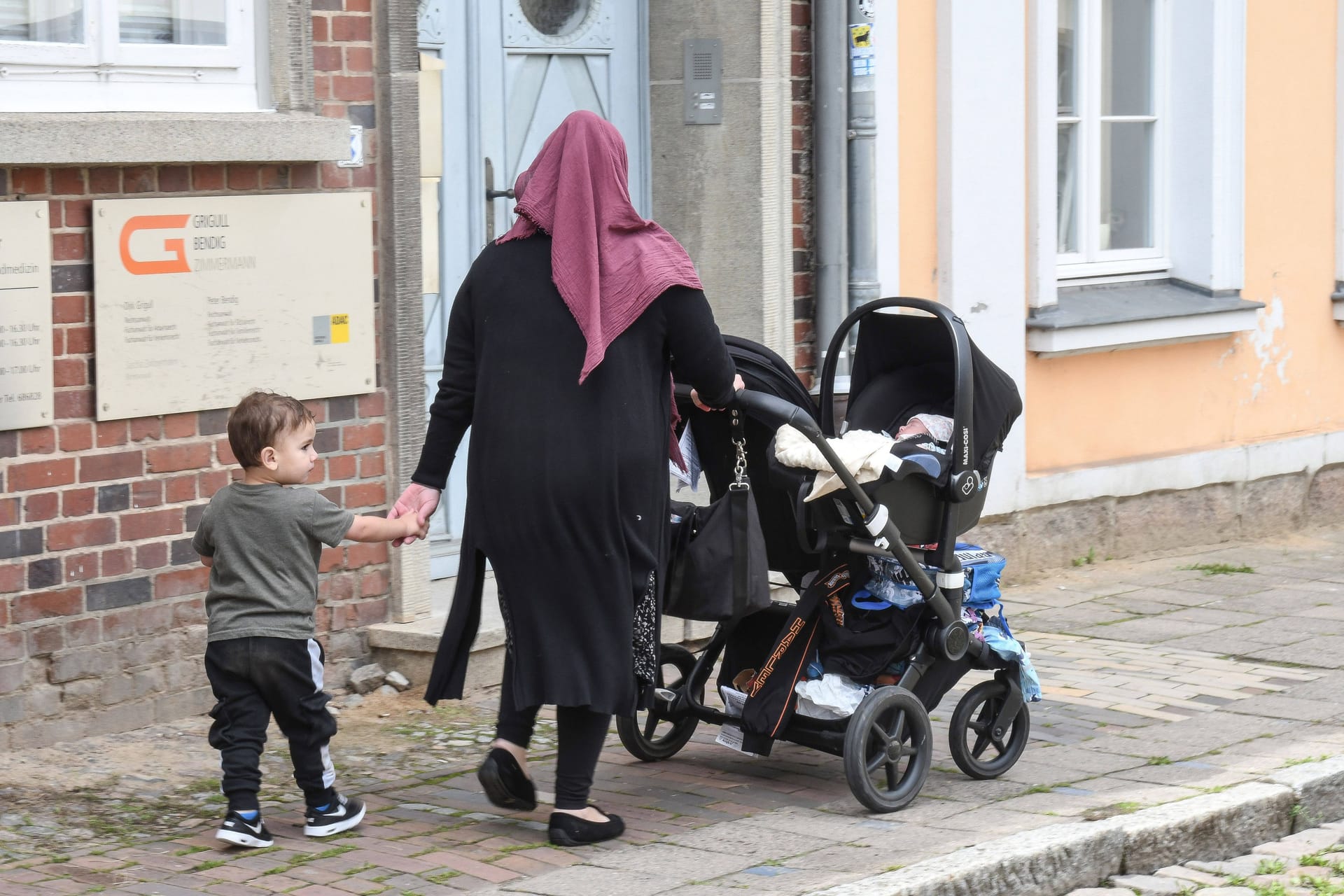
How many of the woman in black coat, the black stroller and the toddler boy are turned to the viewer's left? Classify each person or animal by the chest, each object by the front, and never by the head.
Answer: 0

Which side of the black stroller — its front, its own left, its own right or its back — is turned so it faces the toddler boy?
back

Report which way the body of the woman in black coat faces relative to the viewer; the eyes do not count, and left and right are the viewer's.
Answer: facing away from the viewer and to the right of the viewer

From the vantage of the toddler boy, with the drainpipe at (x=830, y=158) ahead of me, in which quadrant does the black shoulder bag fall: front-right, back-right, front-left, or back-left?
front-right

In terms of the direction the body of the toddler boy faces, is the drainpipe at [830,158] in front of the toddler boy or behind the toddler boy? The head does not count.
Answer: in front

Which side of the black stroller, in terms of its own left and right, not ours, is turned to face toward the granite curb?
right

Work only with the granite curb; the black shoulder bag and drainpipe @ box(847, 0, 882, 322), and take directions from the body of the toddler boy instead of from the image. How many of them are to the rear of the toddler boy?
0

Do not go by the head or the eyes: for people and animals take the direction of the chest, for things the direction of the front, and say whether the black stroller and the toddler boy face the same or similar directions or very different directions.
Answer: same or similar directions

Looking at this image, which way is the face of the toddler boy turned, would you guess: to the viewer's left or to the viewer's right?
to the viewer's right

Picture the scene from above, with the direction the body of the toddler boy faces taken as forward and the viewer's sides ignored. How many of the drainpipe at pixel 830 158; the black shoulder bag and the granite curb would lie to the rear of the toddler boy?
0

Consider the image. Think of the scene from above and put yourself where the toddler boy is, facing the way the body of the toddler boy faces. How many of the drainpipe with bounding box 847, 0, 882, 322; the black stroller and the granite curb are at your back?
0

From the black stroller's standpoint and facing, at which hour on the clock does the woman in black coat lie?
The woman in black coat is roughly at 6 o'clock from the black stroller.

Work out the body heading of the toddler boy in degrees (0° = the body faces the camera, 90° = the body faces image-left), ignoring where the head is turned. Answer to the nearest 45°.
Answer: approximately 225°

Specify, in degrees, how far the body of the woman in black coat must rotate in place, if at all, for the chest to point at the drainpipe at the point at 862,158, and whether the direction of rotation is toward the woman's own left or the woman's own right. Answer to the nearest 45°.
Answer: approximately 45° to the woman's own left

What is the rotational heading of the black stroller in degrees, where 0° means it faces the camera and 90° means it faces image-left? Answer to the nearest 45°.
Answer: approximately 225°

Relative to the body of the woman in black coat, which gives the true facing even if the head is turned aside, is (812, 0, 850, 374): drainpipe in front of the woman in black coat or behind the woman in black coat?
in front

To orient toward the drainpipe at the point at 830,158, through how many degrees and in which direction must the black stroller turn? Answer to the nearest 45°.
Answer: approximately 45° to its left
